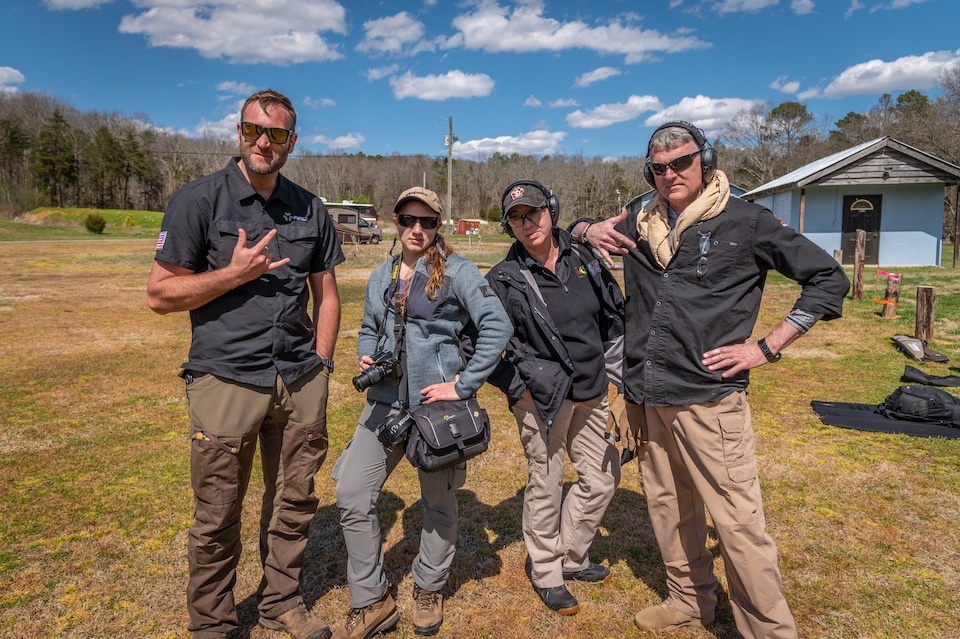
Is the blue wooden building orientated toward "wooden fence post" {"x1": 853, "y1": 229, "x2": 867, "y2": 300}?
yes

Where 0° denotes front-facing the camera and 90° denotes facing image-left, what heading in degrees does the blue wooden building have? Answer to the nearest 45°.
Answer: approximately 0°

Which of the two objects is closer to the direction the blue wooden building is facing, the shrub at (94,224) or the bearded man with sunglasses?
the bearded man with sunglasses

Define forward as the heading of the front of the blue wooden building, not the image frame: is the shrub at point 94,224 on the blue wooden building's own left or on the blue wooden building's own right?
on the blue wooden building's own right

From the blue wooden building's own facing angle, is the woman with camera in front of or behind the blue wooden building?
in front

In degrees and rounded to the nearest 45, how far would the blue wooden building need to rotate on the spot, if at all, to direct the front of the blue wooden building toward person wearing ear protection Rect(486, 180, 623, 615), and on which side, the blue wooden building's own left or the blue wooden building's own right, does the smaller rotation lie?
0° — it already faces them

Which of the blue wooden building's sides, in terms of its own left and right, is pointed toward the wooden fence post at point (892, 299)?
front

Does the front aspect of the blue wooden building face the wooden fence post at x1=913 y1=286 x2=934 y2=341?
yes

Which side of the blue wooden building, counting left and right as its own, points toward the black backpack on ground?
front
